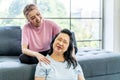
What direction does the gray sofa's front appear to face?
toward the camera

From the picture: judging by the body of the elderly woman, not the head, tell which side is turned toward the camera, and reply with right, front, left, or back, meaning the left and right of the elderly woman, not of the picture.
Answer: front

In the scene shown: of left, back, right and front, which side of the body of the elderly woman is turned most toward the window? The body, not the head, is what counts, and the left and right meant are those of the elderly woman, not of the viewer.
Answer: back

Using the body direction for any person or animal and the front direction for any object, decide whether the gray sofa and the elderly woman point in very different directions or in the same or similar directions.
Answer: same or similar directions

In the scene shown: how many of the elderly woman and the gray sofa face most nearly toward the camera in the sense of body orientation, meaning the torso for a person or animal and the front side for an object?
2
